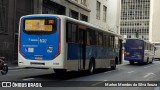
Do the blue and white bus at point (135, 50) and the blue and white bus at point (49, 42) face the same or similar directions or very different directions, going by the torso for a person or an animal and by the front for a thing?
same or similar directions
